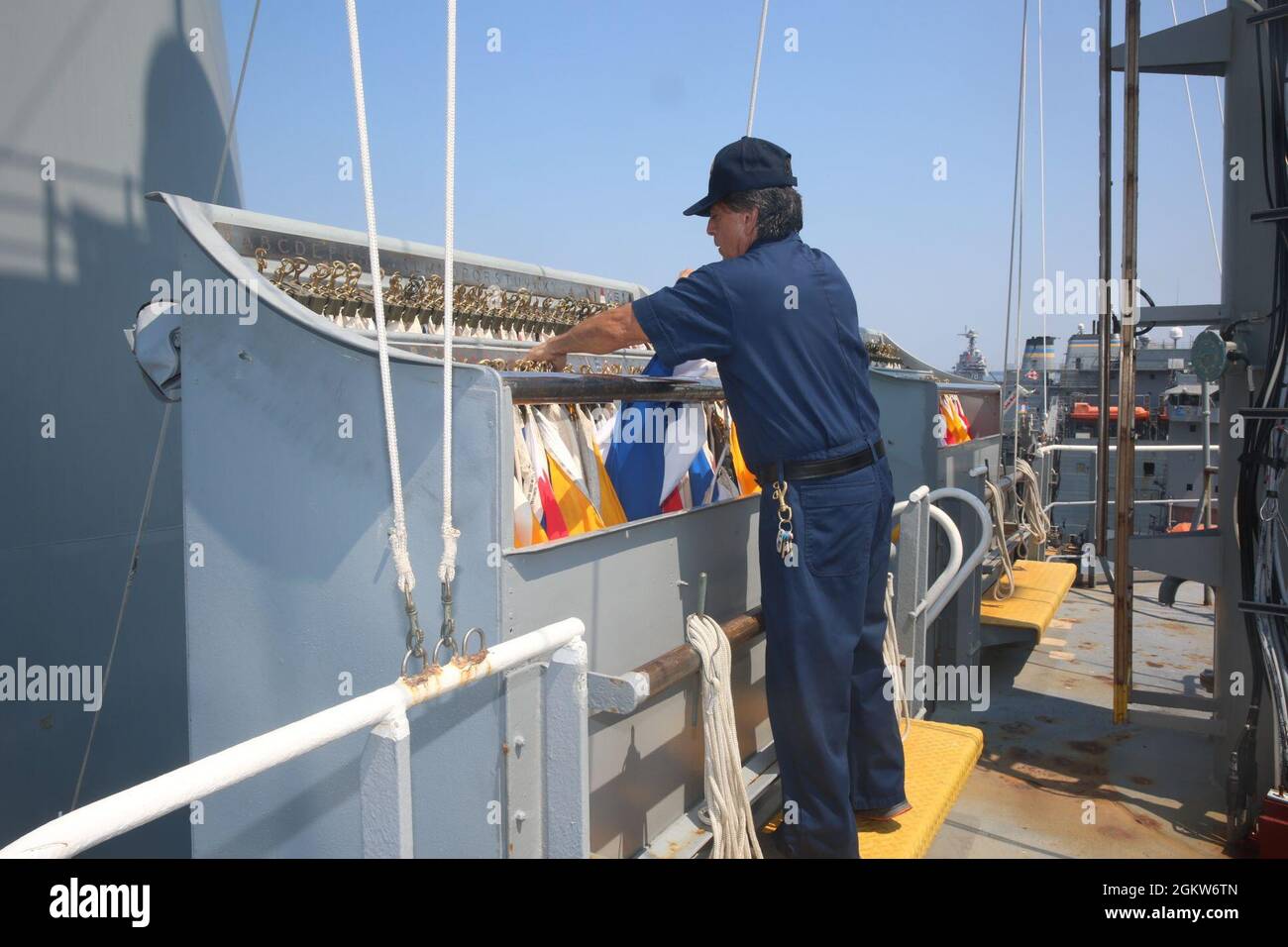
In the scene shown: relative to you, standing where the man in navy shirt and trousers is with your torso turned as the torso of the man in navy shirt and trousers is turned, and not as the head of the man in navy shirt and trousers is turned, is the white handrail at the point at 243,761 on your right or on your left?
on your left

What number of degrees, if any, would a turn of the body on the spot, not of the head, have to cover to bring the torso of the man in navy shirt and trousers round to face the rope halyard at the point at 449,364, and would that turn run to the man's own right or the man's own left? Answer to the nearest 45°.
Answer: approximately 90° to the man's own left

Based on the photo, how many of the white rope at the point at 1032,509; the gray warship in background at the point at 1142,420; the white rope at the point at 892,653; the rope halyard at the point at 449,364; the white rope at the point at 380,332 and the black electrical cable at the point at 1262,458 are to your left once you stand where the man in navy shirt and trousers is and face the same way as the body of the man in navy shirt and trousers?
2

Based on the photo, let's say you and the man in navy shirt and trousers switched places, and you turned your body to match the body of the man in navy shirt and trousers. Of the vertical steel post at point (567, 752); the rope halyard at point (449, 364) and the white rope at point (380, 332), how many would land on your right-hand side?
0

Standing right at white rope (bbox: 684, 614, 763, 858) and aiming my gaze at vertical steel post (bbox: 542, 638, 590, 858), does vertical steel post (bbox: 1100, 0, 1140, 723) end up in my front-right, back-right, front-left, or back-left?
back-left

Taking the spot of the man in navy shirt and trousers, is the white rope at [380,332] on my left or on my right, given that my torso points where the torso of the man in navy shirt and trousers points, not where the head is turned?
on my left

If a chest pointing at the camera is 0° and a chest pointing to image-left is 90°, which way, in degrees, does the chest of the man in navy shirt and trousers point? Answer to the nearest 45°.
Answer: approximately 135°

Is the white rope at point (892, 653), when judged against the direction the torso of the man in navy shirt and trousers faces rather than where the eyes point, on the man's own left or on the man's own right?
on the man's own right

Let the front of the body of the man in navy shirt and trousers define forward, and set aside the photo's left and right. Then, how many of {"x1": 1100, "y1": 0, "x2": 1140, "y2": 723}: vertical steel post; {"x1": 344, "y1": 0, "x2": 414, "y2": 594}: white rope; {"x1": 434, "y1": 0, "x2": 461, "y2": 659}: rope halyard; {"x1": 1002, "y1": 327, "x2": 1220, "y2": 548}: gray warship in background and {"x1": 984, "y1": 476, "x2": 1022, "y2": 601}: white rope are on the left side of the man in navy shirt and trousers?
2

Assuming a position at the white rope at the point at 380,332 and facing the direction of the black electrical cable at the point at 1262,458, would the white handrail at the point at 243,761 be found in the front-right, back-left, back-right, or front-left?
back-right

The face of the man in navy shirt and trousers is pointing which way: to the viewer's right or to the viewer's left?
to the viewer's left
